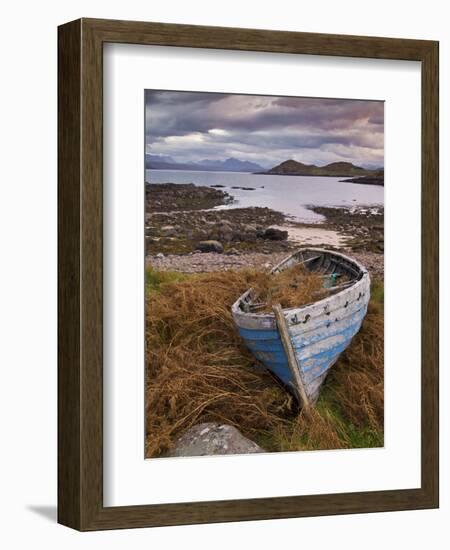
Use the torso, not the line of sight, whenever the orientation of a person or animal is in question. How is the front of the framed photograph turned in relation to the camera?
facing the viewer and to the right of the viewer
